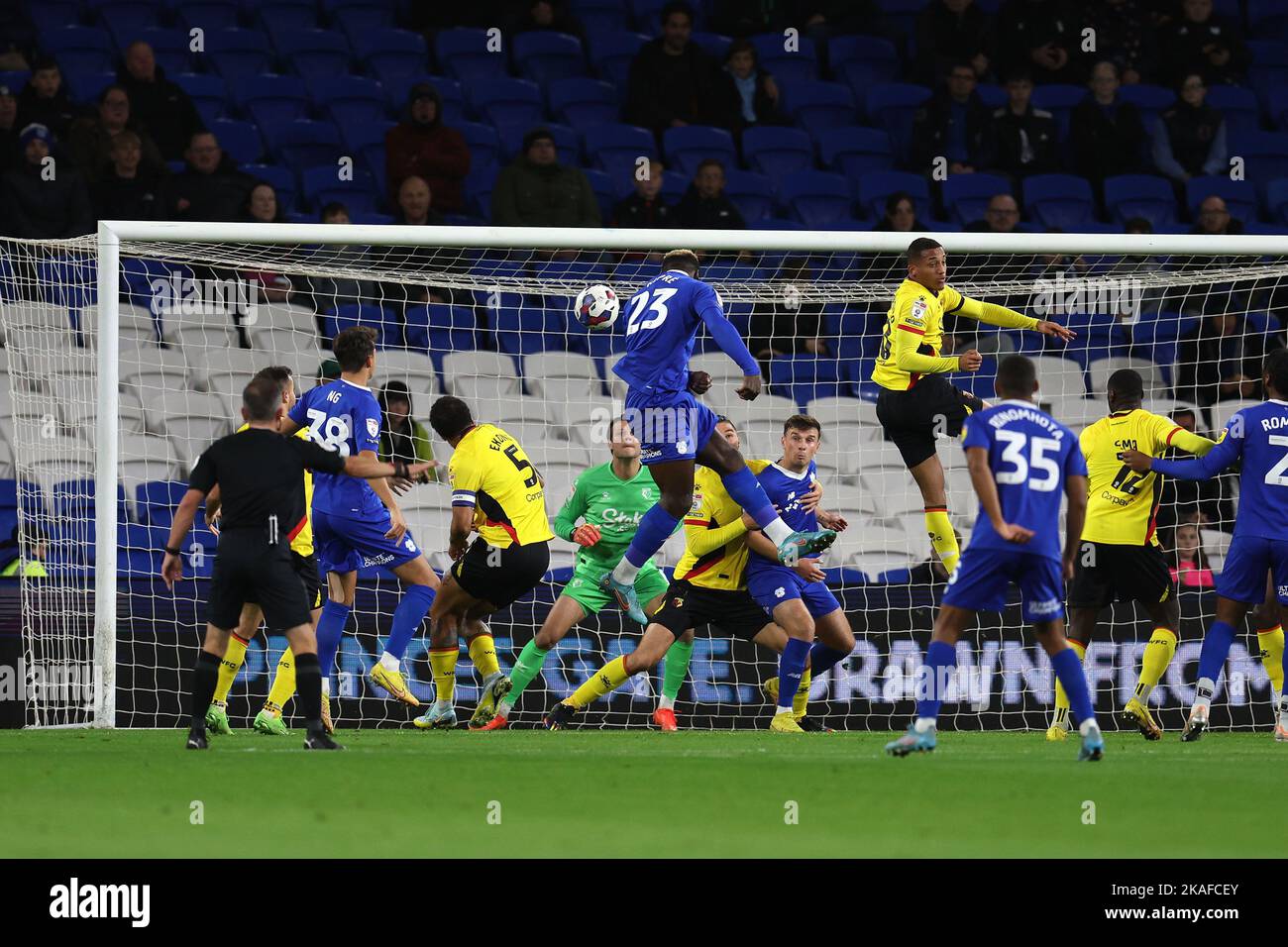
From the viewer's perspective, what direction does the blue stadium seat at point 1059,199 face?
toward the camera

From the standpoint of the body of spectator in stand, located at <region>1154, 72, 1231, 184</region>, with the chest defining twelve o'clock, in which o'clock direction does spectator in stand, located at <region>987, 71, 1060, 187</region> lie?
spectator in stand, located at <region>987, 71, 1060, 187</region> is roughly at 2 o'clock from spectator in stand, located at <region>1154, 72, 1231, 184</region>.

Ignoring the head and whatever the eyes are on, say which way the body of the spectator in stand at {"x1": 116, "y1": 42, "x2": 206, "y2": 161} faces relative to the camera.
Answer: toward the camera

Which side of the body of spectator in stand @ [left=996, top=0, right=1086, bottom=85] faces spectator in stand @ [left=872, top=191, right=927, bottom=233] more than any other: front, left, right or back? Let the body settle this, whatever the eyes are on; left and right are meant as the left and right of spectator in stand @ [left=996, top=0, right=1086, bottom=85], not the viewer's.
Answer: front

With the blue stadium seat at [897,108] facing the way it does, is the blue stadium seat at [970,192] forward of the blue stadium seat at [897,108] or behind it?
forward

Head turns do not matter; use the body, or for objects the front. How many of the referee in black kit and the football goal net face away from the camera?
1

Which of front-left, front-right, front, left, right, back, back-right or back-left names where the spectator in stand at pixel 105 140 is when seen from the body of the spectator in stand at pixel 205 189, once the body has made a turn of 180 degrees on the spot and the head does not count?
front-left

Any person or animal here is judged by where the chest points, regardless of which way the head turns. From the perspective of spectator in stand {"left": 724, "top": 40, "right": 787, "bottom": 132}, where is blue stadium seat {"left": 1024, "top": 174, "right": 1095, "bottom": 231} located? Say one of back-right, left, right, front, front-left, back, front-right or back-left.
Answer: left

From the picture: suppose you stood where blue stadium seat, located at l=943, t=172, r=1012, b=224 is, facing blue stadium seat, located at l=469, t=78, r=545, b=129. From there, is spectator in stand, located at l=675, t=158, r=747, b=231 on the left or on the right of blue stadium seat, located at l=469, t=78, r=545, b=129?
left
